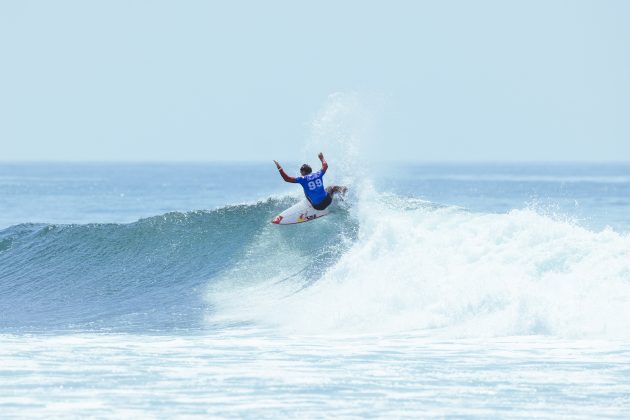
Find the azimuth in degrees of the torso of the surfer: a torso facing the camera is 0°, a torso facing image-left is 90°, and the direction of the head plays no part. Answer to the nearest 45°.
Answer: approximately 225°
